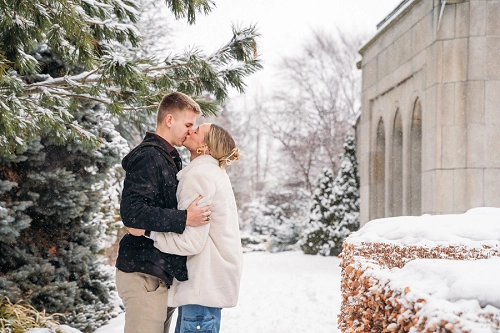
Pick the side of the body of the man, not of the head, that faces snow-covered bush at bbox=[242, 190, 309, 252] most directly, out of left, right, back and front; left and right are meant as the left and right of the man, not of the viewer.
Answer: left

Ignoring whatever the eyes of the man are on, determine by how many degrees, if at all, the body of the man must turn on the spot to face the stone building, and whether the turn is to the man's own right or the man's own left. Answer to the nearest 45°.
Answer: approximately 45° to the man's own left

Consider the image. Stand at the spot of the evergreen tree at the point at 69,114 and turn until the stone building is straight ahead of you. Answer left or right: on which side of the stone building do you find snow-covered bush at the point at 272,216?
left

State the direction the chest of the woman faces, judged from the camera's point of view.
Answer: to the viewer's left

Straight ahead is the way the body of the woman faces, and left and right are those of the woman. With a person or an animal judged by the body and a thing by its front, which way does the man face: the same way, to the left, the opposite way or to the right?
the opposite way

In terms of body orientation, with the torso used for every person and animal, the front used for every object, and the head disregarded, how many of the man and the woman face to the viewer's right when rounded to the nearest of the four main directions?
1

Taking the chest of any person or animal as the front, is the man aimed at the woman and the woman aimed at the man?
yes

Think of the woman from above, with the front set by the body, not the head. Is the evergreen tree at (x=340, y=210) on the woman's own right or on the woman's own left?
on the woman's own right

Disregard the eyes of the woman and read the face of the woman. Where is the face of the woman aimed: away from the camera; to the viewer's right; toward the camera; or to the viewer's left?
to the viewer's left

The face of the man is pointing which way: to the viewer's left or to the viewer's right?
to the viewer's right

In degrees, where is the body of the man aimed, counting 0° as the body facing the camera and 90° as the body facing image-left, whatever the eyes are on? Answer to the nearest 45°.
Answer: approximately 270°

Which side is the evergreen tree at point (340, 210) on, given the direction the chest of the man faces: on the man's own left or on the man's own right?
on the man's own left

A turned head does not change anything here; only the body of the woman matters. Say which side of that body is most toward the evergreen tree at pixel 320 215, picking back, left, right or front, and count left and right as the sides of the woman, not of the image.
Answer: right
